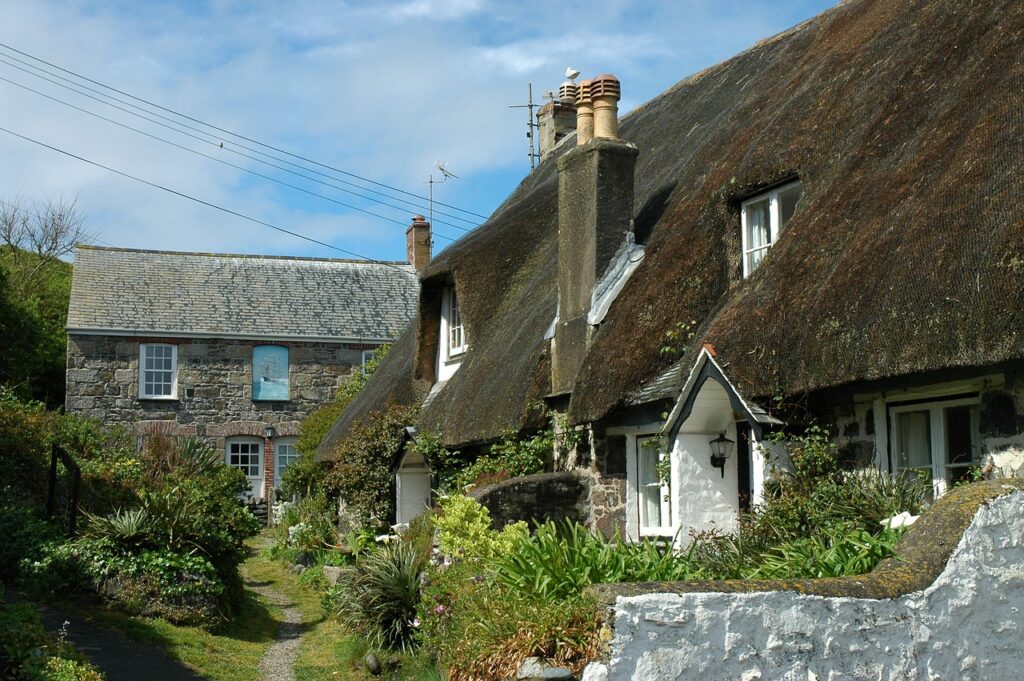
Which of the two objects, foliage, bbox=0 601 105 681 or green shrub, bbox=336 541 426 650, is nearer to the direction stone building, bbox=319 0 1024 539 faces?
the foliage

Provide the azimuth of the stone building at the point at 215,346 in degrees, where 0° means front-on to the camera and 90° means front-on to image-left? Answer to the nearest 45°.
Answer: approximately 0°

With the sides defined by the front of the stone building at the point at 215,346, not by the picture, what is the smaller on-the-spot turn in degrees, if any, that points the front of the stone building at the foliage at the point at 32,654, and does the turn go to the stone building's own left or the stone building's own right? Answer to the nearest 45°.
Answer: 0° — it already faces it

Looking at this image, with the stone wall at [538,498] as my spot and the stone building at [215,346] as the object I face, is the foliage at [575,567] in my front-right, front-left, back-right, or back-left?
back-left

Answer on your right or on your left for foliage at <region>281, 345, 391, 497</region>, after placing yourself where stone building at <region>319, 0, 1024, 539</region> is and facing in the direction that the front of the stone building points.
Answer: on your right

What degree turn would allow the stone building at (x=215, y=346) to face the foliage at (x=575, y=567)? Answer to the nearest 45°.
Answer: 0° — it already faces it
